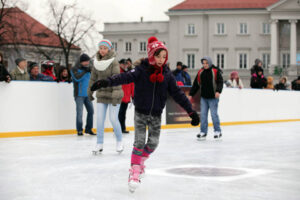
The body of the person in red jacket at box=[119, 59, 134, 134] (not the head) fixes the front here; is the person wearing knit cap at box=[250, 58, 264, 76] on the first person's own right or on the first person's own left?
on the first person's own left

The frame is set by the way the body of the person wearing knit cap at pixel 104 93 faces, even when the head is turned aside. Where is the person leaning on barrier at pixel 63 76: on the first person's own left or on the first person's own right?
on the first person's own right

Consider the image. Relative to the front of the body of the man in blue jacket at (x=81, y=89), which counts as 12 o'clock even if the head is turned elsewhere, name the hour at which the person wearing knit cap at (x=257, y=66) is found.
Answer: The person wearing knit cap is roughly at 9 o'clock from the man in blue jacket.

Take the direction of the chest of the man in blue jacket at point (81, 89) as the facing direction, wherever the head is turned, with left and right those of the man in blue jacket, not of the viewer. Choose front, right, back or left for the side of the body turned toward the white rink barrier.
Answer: back

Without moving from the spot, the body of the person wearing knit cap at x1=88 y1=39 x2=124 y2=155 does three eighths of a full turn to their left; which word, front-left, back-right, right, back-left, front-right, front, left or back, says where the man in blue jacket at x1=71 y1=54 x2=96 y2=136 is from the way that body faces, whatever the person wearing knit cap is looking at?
left

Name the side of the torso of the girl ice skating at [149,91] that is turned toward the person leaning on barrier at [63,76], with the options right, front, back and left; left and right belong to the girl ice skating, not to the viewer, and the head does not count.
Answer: back

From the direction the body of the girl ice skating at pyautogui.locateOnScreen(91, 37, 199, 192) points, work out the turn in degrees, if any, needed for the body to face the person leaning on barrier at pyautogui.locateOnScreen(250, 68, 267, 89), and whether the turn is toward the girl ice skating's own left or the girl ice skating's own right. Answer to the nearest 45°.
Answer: approximately 180°

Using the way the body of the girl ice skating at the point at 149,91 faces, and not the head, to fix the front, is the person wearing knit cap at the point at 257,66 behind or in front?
behind

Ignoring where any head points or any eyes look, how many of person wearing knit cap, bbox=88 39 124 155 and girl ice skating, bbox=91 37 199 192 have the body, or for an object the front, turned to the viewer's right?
0
